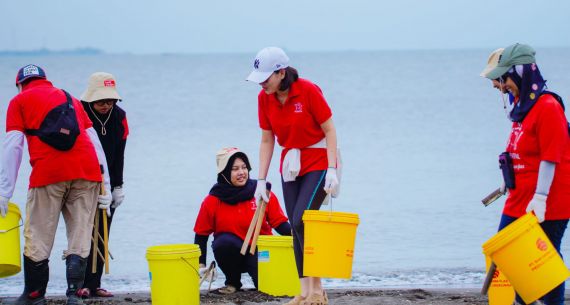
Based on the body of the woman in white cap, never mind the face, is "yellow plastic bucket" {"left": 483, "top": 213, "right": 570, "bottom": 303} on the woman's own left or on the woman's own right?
on the woman's own left

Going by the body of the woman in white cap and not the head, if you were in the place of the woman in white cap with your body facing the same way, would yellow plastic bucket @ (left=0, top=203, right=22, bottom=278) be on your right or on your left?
on your right
